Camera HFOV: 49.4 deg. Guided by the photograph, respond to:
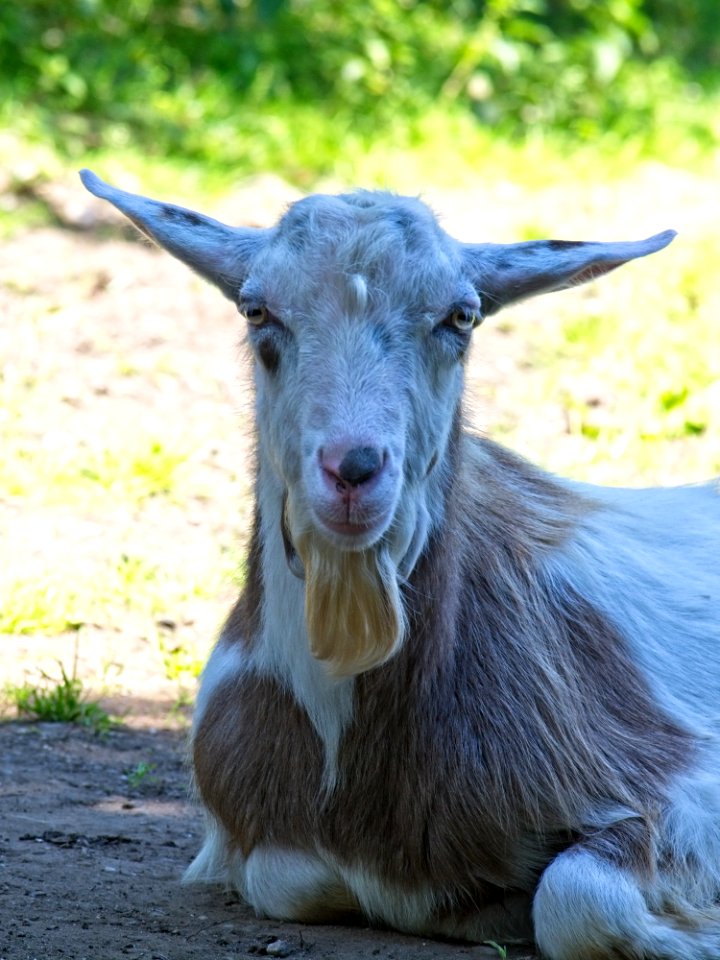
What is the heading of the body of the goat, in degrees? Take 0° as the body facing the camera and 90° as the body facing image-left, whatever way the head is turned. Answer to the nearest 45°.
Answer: approximately 45°
